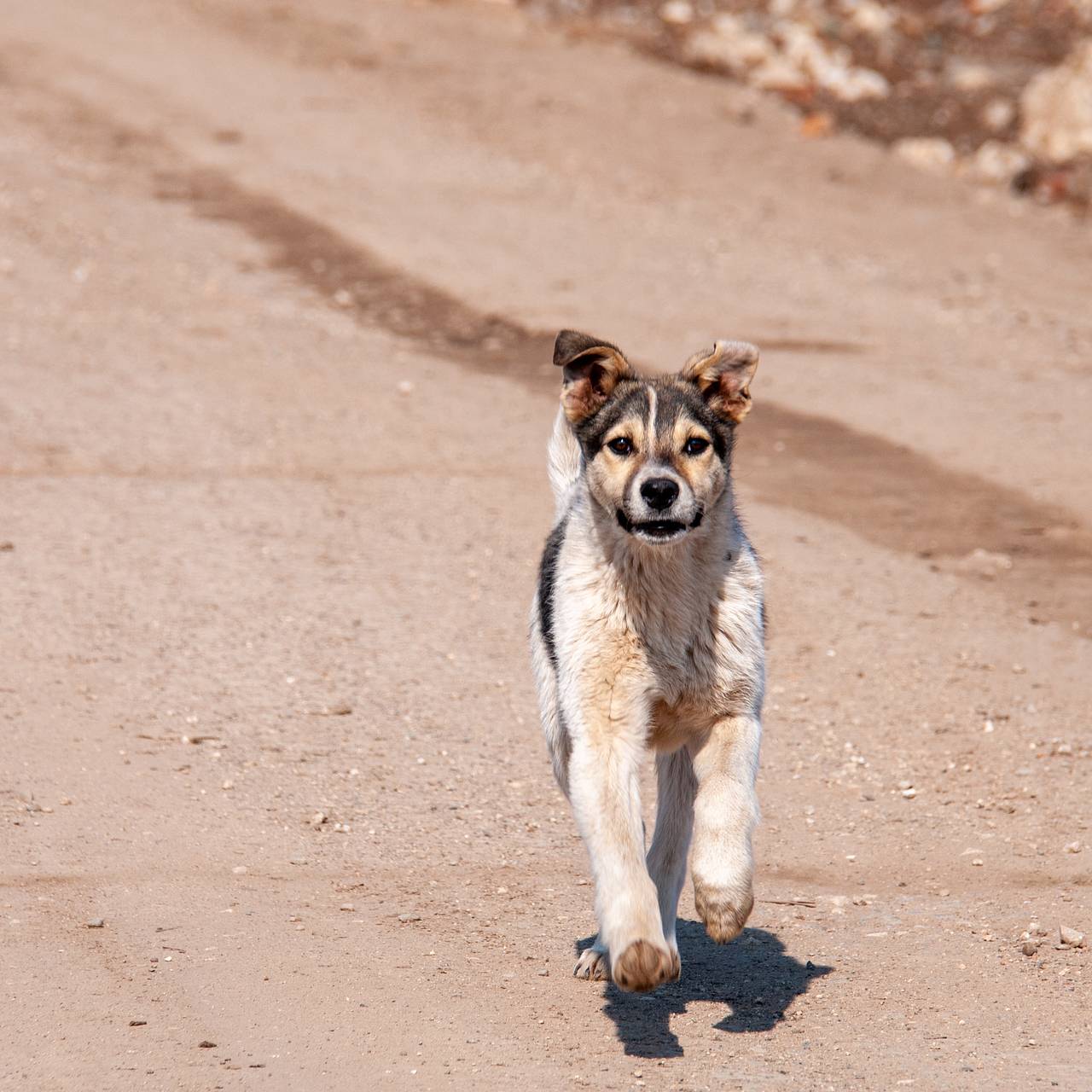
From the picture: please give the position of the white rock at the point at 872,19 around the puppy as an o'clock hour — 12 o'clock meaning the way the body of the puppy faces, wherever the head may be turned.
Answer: The white rock is roughly at 6 o'clock from the puppy.

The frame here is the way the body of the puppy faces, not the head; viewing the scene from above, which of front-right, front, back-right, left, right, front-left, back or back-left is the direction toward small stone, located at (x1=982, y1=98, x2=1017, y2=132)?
back

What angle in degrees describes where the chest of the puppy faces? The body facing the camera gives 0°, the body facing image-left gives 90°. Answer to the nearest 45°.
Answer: approximately 0°

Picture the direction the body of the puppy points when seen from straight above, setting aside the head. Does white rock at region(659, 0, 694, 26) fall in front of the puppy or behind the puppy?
behind

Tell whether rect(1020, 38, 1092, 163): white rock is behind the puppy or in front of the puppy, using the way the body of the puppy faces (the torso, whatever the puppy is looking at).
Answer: behind

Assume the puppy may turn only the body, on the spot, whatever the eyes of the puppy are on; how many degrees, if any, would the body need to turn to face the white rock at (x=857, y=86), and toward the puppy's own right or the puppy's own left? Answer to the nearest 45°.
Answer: approximately 180°

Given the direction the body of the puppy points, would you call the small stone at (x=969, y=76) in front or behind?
behind

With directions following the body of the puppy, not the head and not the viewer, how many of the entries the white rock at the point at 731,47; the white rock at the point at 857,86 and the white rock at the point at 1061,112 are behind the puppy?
3

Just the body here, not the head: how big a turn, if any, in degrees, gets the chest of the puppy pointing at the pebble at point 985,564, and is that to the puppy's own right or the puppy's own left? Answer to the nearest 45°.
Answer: approximately 180°

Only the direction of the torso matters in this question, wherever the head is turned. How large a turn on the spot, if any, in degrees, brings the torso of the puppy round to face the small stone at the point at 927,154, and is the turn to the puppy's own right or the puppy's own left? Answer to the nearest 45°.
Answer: approximately 180°
